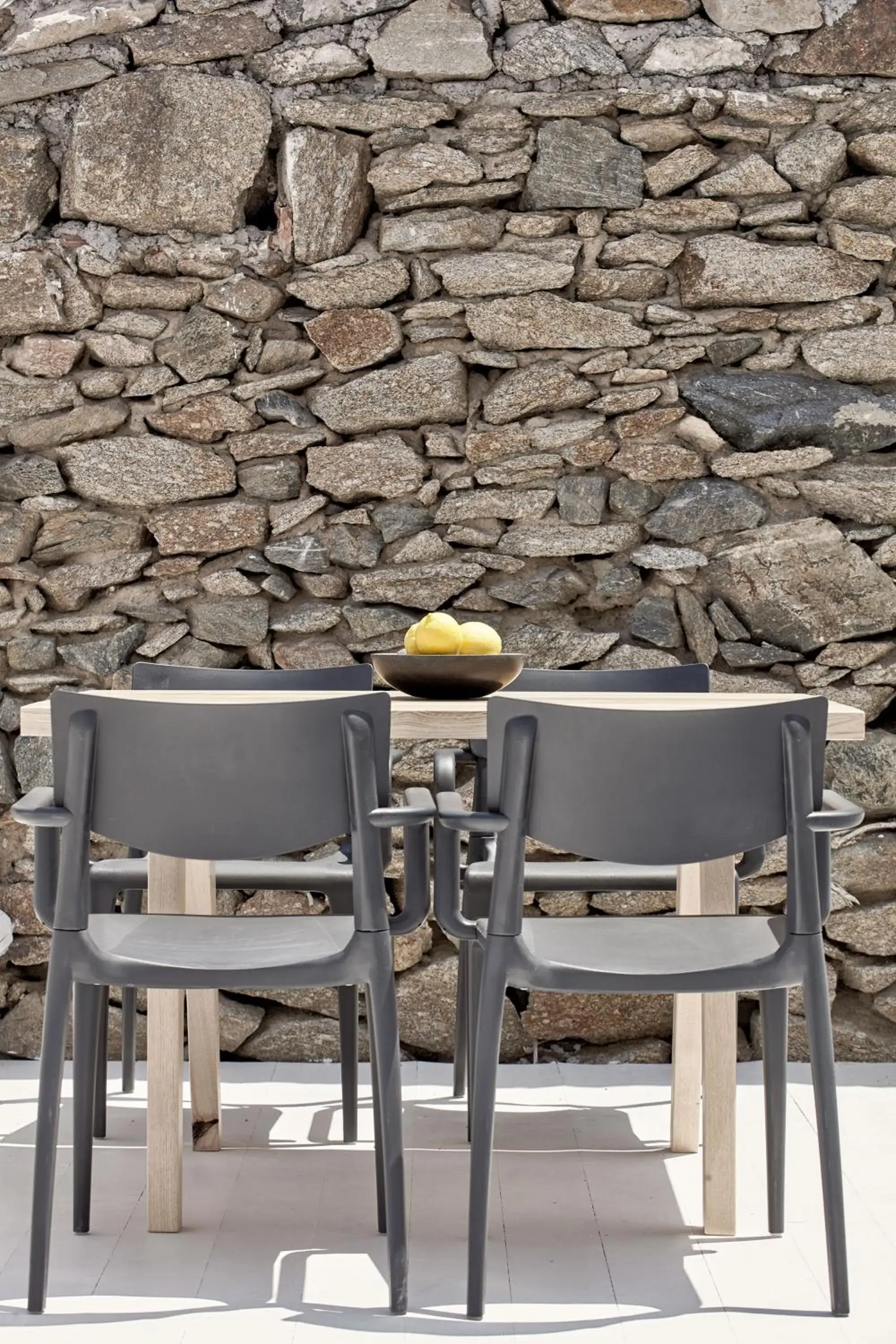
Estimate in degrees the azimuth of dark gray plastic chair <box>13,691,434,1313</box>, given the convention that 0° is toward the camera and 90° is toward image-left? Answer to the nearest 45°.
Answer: approximately 180°

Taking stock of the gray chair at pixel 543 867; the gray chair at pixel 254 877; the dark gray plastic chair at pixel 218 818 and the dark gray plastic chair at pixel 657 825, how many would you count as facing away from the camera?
2

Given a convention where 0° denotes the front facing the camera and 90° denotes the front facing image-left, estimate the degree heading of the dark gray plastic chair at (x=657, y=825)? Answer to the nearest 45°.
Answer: approximately 180°

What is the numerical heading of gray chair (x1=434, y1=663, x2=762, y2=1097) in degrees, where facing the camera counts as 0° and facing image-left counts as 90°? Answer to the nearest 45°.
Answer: approximately 0°

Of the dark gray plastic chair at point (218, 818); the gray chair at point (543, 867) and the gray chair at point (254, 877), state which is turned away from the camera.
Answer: the dark gray plastic chair

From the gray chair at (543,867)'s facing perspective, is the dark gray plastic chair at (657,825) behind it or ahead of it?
ahead

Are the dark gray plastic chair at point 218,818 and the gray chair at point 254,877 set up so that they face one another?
yes
